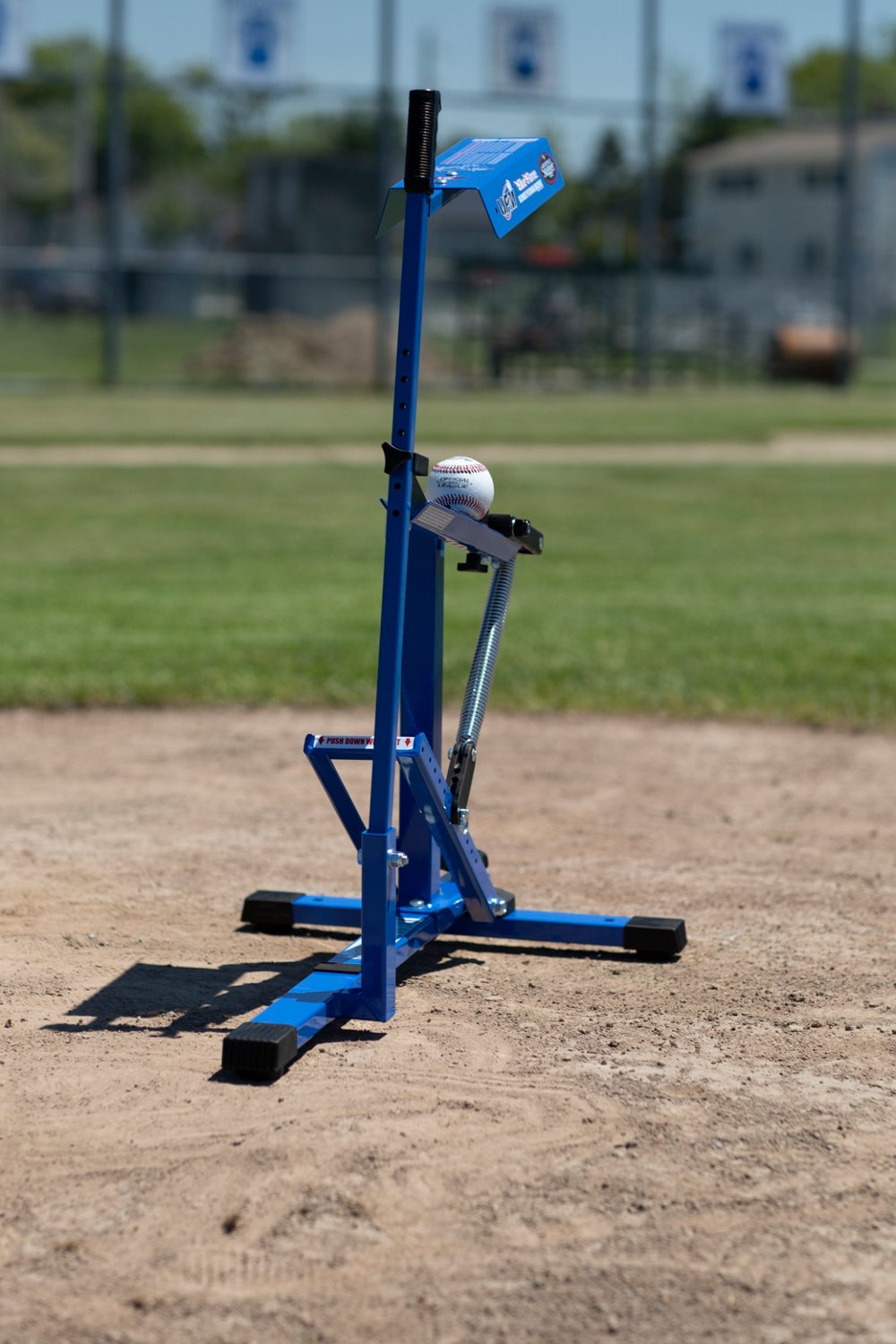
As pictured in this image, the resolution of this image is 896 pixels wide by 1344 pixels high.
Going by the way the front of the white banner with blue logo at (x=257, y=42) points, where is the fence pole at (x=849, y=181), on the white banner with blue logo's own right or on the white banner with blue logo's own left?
on the white banner with blue logo's own left

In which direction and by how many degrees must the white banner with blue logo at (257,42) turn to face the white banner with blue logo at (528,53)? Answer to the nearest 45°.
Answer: approximately 90° to its left

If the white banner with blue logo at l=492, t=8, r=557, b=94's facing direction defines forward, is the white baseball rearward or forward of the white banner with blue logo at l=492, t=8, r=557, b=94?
forward

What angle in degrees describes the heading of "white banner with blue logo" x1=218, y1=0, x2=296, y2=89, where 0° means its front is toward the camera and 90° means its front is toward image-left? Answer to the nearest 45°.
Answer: approximately 0°

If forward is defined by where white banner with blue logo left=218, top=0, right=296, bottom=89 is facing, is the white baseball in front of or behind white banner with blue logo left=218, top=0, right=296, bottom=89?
in front

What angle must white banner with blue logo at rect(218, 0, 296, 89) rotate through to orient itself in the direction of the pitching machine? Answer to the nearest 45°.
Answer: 0° — it already faces it

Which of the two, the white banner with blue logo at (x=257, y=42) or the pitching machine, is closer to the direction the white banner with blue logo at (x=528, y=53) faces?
the pitching machine

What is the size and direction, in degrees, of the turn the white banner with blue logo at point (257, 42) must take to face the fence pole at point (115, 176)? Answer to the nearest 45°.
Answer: approximately 90° to its right
